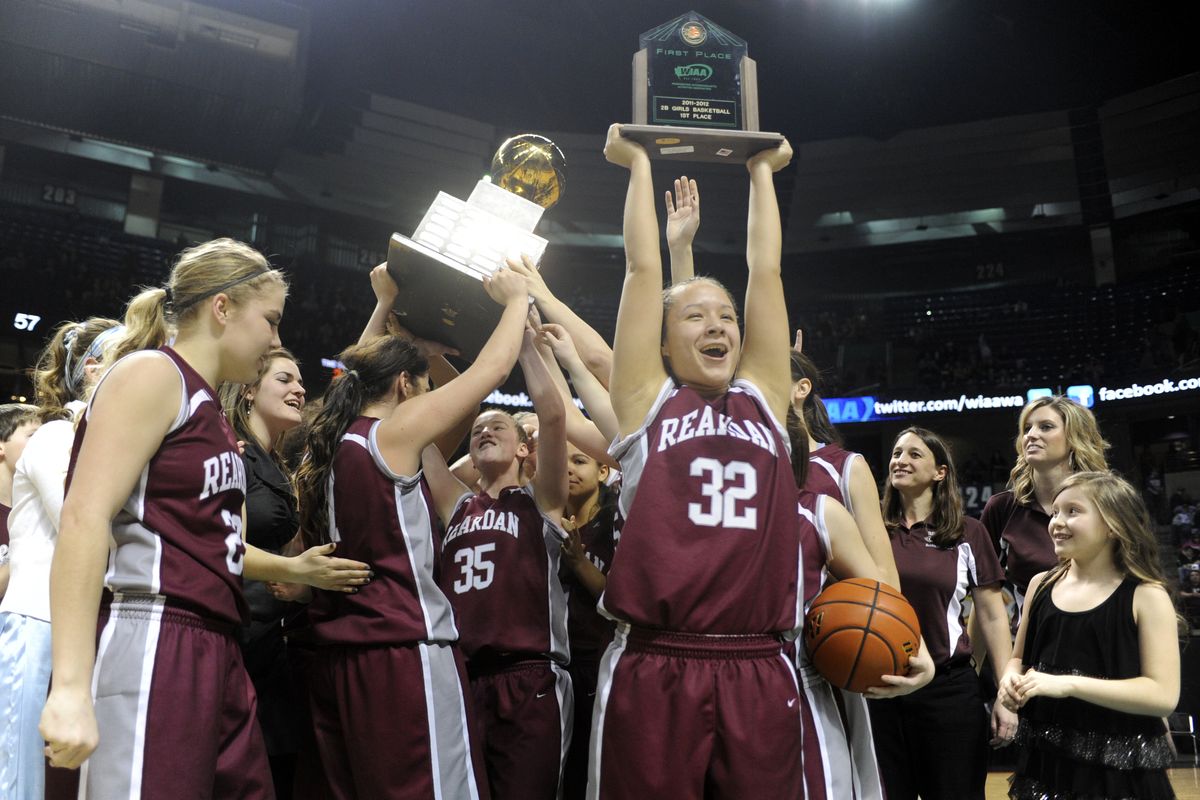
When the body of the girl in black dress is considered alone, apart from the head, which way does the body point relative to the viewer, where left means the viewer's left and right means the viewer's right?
facing the viewer and to the left of the viewer

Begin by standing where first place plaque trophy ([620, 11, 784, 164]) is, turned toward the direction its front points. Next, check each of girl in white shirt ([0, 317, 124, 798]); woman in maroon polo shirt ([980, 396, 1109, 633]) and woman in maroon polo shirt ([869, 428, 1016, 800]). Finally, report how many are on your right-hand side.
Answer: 1

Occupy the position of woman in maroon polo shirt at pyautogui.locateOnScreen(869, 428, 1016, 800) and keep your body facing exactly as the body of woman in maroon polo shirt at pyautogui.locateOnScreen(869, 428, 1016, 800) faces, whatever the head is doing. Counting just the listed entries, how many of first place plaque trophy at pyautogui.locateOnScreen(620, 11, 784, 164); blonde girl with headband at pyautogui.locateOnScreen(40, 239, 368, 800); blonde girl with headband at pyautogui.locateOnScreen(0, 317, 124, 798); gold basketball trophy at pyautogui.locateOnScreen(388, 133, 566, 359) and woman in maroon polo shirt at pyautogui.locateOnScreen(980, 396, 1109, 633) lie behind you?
1

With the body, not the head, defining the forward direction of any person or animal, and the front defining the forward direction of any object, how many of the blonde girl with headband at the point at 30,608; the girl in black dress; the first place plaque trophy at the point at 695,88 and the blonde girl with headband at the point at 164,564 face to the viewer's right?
2

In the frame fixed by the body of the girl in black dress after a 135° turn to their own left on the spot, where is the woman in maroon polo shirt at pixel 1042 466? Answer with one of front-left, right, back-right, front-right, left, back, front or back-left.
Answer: left

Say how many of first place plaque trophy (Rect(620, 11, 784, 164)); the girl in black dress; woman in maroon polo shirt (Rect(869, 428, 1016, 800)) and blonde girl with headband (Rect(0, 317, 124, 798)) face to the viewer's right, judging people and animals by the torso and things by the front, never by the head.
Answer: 1

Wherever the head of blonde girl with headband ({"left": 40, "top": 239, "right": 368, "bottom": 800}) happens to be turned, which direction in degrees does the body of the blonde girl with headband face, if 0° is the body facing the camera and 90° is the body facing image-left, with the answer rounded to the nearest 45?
approximately 270°

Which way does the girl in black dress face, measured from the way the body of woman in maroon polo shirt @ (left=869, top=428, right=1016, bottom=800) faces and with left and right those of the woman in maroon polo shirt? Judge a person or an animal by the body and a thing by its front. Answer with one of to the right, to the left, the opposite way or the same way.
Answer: the same way

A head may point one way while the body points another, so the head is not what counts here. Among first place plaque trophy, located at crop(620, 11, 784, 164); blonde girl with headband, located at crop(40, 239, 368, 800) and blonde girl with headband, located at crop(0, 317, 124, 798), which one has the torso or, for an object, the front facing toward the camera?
the first place plaque trophy

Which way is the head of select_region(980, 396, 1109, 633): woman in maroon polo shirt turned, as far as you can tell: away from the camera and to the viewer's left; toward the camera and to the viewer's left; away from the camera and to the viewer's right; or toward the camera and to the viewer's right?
toward the camera and to the viewer's left

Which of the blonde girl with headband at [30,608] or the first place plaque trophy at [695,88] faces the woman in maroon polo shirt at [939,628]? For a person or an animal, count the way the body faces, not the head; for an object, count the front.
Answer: the blonde girl with headband

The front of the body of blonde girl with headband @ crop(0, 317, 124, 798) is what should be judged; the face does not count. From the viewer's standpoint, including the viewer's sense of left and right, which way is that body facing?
facing to the right of the viewer
